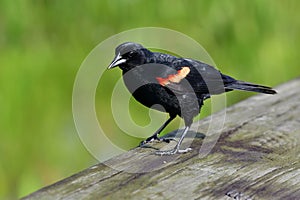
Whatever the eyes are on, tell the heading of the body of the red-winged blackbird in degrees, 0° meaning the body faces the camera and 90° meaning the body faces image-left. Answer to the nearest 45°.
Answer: approximately 90°
